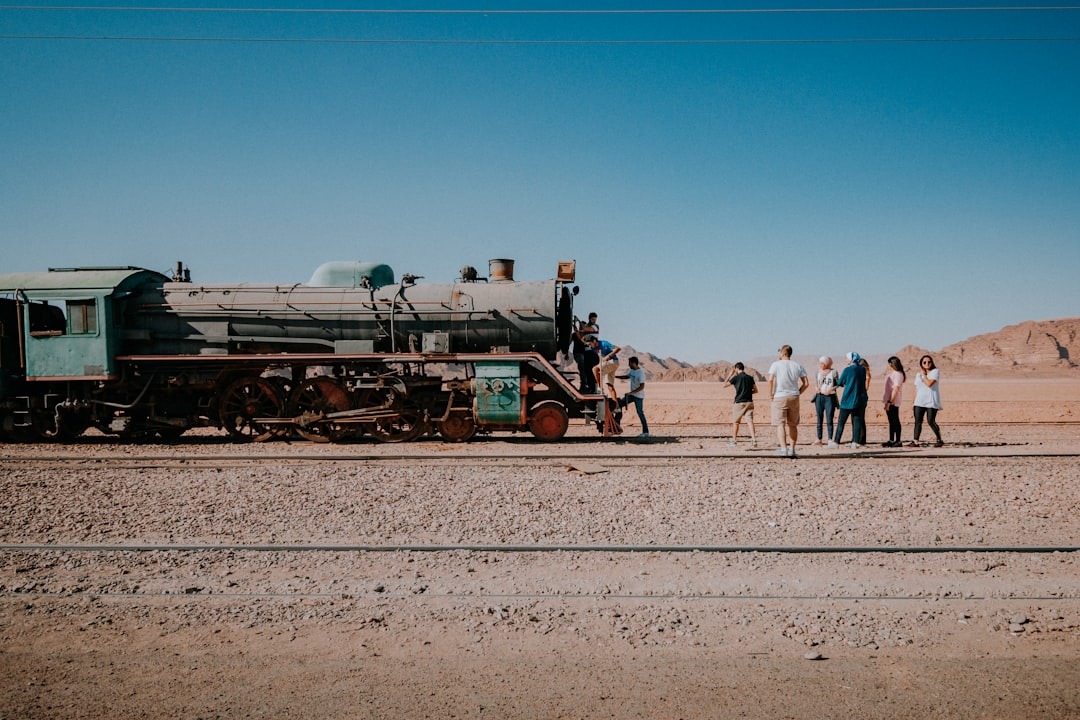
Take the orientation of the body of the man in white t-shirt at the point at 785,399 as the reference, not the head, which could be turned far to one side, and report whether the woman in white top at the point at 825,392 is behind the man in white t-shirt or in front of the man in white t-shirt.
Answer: in front

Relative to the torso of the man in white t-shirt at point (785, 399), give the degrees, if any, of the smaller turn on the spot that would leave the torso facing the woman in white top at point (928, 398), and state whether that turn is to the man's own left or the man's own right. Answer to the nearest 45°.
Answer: approximately 45° to the man's own right

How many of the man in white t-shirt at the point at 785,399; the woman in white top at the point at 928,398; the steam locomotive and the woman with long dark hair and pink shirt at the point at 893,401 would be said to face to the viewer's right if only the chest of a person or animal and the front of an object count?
1

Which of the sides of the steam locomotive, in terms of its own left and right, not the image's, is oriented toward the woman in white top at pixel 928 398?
front

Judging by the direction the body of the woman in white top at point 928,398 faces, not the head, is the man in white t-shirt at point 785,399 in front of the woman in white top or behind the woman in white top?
in front

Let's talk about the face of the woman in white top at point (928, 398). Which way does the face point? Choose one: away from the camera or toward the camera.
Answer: toward the camera

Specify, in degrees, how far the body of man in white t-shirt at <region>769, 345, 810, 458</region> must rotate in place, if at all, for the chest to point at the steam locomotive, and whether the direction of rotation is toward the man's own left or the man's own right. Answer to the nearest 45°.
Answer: approximately 90° to the man's own left

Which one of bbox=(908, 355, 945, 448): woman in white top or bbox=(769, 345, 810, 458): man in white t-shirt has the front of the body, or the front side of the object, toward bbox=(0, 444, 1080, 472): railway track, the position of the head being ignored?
the woman in white top

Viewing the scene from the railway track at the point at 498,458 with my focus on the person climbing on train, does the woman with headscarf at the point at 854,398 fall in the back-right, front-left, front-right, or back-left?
front-right

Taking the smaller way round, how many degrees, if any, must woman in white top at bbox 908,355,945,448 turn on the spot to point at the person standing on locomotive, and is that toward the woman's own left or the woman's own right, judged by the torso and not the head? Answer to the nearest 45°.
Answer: approximately 45° to the woman's own right

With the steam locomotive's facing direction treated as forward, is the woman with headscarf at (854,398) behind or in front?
in front

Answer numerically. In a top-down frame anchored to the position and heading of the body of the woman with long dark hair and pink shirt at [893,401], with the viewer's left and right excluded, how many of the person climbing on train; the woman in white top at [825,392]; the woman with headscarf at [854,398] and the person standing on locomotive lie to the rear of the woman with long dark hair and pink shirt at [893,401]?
0

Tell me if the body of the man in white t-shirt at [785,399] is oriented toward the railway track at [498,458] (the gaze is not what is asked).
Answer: no

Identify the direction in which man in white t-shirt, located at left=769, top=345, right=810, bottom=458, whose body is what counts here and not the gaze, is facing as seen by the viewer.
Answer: away from the camera
